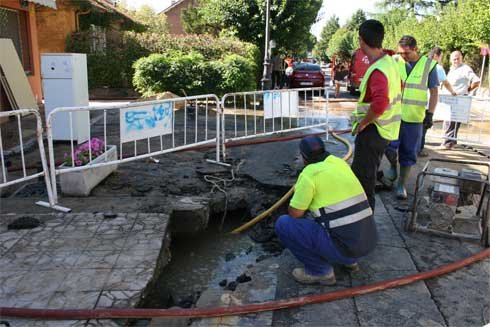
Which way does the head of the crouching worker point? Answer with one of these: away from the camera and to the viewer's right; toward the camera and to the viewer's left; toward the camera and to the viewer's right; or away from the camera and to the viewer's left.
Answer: away from the camera and to the viewer's left

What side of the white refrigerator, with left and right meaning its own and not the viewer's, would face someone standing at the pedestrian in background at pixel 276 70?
back

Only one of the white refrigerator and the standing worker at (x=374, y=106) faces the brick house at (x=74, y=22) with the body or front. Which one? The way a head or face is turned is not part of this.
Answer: the standing worker

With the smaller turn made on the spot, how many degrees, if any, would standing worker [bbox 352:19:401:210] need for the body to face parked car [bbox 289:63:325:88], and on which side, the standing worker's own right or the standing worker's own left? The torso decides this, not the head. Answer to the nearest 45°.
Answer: approximately 45° to the standing worker's own right

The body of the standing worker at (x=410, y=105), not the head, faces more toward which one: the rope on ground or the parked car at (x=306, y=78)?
the rope on ground

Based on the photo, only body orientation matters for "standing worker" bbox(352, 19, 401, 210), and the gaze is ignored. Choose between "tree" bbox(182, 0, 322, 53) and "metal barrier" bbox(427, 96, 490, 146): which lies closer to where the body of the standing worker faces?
the tree

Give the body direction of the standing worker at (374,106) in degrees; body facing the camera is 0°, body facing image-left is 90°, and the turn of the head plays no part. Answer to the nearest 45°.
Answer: approximately 135°

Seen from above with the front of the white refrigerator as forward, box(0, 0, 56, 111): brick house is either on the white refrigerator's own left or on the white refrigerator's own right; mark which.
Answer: on the white refrigerator's own right

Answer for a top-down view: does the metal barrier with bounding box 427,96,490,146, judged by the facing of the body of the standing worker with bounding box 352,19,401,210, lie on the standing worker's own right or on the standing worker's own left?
on the standing worker's own right

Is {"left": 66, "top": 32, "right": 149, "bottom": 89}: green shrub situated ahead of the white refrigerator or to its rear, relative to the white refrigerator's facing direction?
to the rear
